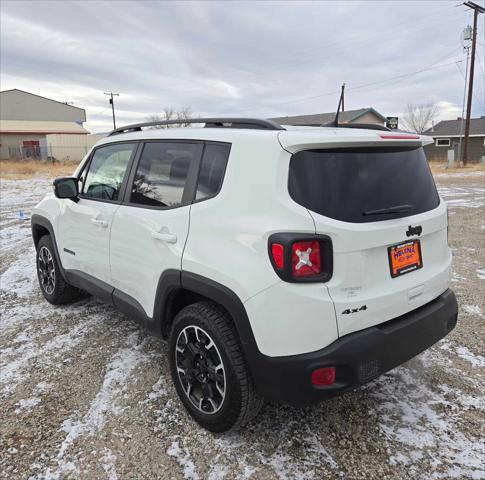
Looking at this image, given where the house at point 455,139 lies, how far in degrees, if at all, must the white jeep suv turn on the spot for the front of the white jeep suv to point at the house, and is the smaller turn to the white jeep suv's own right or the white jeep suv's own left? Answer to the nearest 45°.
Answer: approximately 90° to the white jeep suv's own right

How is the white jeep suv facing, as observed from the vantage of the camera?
facing away from the viewer and to the left of the viewer

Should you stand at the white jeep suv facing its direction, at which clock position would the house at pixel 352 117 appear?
The house is roughly at 2 o'clock from the white jeep suv.
